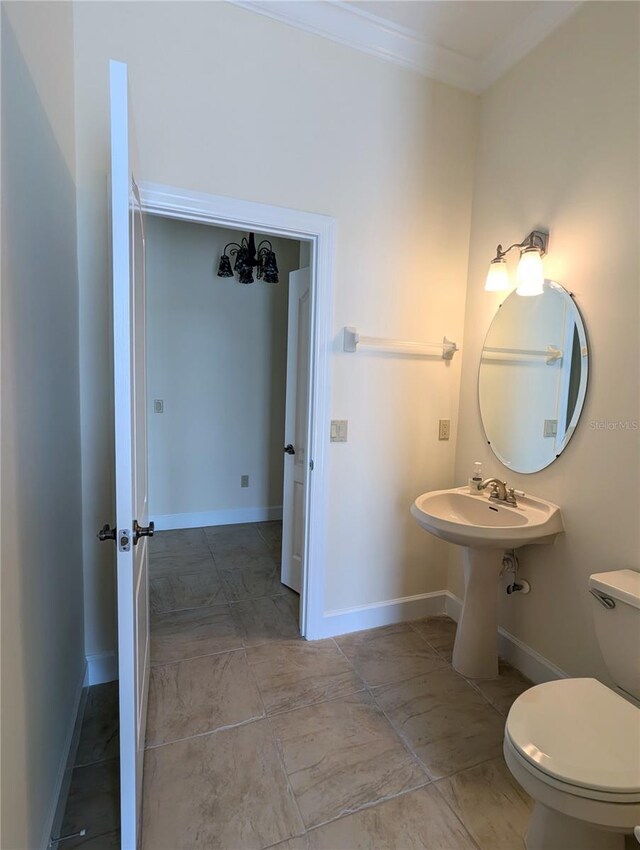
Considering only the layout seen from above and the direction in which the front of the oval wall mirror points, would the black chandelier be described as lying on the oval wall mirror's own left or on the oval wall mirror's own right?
on the oval wall mirror's own right

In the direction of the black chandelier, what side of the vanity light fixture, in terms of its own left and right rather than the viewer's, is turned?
right

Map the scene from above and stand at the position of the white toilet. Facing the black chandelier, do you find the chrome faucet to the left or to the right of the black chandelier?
right

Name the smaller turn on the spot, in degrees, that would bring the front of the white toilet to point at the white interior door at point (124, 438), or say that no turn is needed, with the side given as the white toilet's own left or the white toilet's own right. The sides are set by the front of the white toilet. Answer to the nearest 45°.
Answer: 0° — it already faces it

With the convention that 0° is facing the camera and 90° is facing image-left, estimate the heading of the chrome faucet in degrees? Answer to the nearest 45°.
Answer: approximately 45°

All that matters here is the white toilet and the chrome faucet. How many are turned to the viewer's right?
0

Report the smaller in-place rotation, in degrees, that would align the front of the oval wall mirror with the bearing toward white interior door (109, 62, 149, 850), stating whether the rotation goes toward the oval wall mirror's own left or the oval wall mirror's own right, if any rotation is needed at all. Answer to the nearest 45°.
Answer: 0° — it already faces it

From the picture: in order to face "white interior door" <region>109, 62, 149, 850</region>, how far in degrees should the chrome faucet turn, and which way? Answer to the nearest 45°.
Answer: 0° — it already faces it
